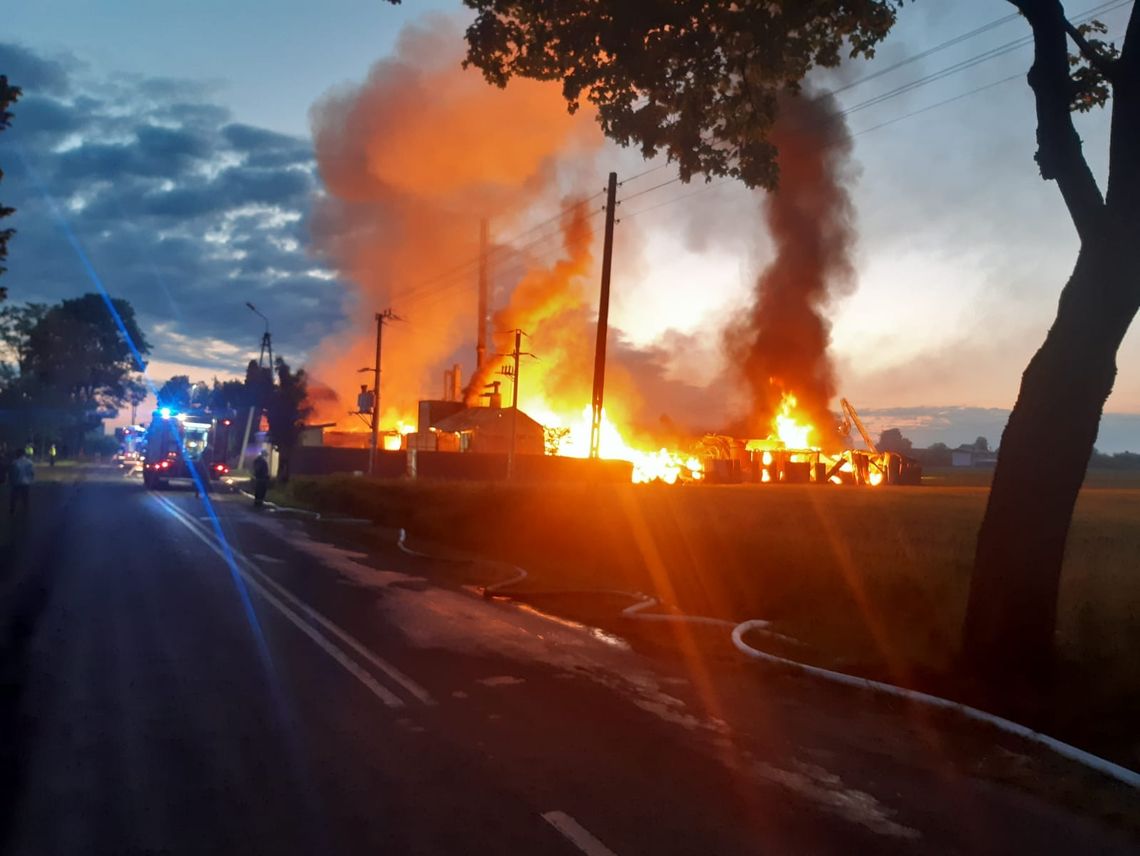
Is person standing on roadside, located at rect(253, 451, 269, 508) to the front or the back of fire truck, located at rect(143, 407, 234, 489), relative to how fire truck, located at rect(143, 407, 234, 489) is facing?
to the back

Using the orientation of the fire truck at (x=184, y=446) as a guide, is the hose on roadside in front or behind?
behind

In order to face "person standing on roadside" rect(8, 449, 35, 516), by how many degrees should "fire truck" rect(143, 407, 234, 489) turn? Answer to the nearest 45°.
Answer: approximately 180°

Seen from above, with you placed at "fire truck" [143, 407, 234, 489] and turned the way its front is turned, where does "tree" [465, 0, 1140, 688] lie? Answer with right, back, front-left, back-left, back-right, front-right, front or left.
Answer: back

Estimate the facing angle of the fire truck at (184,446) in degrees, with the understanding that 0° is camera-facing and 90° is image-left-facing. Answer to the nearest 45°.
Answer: approximately 180°
